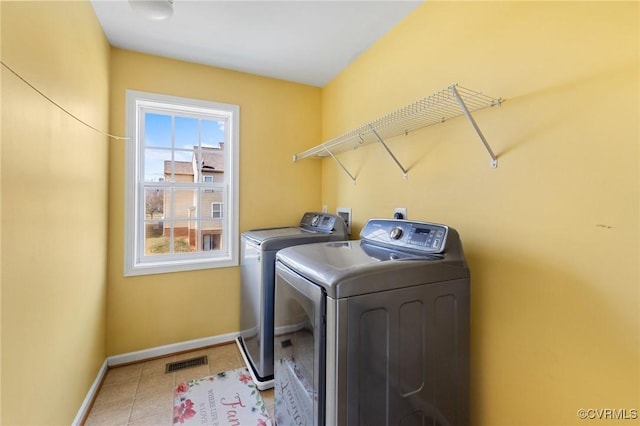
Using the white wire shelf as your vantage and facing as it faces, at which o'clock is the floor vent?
The floor vent is roughly at 2 o'clock from the white wire shelf.

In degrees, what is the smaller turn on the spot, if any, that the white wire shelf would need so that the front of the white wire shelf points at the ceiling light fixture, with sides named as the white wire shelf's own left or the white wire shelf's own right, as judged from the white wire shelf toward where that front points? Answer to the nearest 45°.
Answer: approximately 45° to the white wire shelf's own right

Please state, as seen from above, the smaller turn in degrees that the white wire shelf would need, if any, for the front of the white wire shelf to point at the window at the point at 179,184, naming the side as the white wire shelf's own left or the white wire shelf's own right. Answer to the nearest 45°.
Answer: approximately 45° to the white wire shelf's own right

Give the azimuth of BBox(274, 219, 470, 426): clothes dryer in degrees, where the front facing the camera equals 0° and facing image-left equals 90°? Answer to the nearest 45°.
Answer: approximately 45°

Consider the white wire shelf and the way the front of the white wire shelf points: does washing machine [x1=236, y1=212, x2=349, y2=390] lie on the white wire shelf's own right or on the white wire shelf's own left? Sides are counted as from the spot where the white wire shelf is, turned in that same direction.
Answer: on the white wire shelf's own right

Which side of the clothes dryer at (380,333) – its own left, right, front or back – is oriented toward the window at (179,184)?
right

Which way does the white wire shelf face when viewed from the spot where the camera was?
facing the viewer and to the left of the viewer

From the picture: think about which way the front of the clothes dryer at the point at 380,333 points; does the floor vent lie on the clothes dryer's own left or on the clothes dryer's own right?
on the clothes dryer's own right
